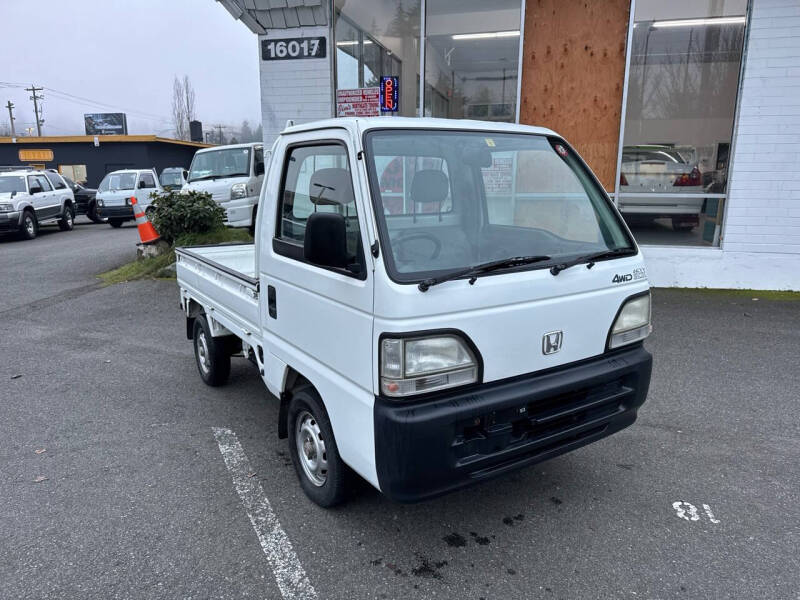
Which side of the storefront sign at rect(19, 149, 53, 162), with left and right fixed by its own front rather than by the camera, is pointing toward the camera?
front

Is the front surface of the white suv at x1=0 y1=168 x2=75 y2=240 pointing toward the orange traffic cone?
no

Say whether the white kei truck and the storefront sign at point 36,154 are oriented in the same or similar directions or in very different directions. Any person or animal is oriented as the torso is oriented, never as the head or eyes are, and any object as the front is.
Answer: same or similar directions

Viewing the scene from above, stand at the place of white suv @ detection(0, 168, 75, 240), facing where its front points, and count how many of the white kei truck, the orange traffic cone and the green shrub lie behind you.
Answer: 0

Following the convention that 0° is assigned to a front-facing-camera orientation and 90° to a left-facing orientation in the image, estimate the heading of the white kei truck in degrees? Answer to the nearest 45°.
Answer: approximately 315°

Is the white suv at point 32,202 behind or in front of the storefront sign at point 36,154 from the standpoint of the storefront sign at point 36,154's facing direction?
in front

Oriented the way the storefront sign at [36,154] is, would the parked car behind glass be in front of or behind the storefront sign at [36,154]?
in front

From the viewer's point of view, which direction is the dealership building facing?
toward the camera

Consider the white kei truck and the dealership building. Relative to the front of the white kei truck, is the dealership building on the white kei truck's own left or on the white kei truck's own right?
on the white kei truck's own left

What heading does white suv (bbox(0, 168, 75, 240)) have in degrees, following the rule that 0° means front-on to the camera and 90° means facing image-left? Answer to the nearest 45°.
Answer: approximately 45°

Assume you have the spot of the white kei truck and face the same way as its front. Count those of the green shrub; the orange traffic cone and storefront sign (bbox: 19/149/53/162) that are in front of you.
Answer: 0

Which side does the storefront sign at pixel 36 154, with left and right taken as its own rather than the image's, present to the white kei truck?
front

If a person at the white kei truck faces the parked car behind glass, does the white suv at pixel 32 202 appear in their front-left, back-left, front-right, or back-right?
front-left

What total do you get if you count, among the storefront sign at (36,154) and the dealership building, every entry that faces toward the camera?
2

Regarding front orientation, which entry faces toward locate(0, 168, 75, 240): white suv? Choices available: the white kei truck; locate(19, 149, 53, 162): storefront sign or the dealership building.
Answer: the storefront sign
